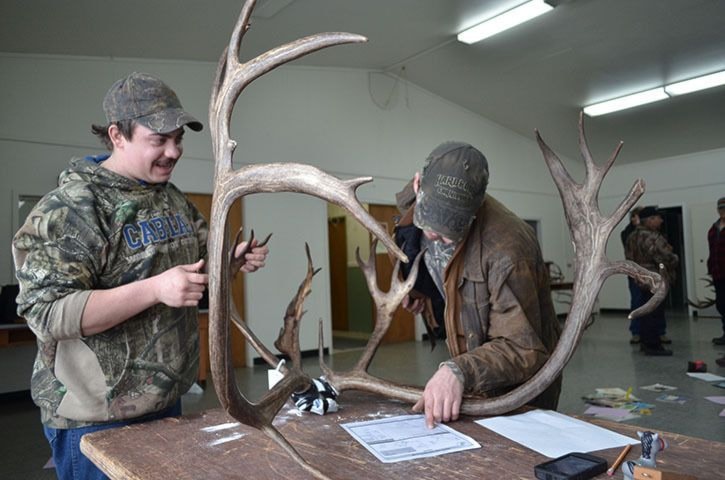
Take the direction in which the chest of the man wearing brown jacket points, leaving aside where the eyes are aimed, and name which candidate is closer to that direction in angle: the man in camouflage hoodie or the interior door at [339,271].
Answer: the man in camouflage hoodie

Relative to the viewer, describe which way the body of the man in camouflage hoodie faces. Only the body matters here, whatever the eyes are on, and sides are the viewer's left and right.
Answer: facing the viewer and to the right of the viewer

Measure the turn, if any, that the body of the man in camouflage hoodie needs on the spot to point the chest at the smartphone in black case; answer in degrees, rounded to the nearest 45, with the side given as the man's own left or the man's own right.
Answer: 0° — they already face it

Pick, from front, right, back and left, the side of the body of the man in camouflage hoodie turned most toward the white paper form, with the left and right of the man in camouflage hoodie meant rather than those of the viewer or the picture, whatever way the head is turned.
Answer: front

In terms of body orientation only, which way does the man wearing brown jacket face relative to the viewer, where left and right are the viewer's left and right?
facing the viewer and to the left of the viewer

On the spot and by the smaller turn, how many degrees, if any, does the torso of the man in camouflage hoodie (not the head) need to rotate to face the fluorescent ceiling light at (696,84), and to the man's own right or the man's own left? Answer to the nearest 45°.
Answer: approximately 90° to the man's own left

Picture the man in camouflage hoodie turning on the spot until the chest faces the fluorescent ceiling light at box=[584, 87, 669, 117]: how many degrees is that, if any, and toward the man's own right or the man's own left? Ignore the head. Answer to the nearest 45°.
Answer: approximately 90° to the man's own left

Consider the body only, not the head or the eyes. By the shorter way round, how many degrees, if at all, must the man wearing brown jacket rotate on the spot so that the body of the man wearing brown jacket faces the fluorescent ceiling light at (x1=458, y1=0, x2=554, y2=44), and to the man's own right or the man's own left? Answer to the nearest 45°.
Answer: approximately 135° to the man's own right

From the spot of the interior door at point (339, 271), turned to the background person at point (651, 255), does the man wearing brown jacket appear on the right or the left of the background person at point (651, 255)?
right

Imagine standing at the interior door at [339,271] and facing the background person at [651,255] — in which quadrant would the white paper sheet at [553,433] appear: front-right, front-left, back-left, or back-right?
front-right

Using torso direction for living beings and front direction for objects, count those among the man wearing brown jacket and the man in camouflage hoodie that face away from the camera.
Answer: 0

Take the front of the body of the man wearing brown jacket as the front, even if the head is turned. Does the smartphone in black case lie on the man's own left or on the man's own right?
on the man's own left

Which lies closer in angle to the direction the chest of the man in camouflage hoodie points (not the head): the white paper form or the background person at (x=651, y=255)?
the white paper form
